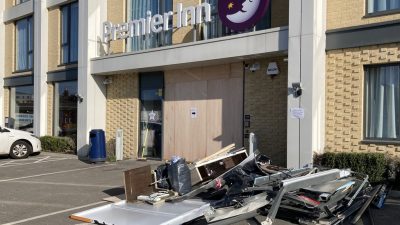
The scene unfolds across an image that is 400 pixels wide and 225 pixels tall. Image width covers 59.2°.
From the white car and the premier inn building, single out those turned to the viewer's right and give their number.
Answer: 1

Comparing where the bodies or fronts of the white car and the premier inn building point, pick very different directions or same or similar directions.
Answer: very different directions

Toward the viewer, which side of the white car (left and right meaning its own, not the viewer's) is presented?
right

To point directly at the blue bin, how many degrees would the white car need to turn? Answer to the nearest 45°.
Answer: approximately 45° to its right

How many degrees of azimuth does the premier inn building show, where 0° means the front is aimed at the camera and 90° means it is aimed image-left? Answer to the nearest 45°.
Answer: approximately 45°

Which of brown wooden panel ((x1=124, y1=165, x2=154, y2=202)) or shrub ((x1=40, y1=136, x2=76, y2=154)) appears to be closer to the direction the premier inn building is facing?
the brown wooden panel

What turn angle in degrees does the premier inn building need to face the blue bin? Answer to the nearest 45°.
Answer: approximately 45° to its right

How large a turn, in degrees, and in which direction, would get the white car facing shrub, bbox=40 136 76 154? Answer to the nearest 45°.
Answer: approximately 45° to its left
